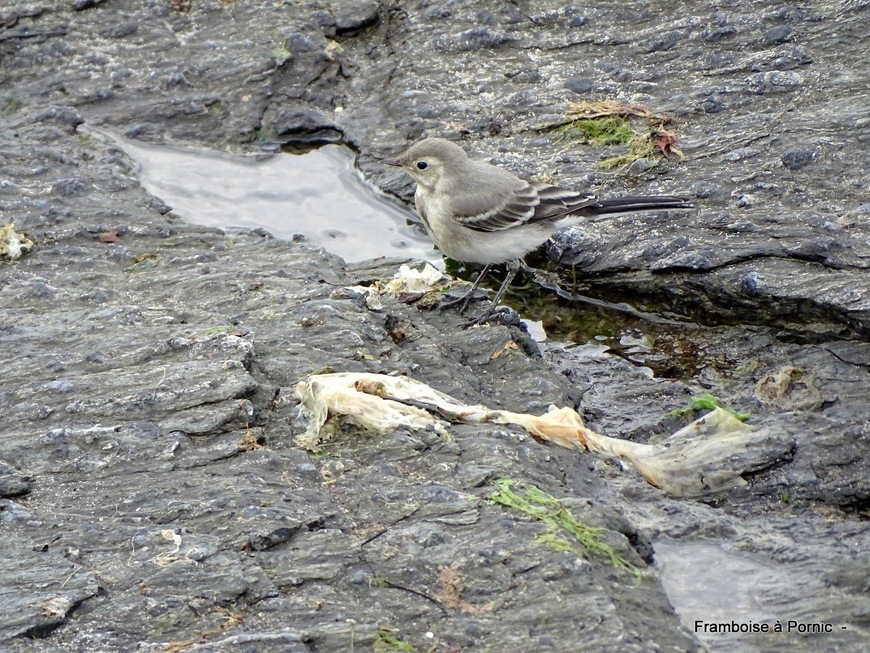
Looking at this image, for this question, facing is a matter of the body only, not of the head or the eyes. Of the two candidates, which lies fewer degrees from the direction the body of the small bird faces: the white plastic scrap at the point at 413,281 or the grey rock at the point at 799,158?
the white plastic scrap

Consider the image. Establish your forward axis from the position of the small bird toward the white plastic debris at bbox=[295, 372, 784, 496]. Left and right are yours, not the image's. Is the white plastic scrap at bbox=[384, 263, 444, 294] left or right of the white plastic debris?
right

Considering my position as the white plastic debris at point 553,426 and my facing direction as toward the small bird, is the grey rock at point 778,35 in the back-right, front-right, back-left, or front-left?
front-right

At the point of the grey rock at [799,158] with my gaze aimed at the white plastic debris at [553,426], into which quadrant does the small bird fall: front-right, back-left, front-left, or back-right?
front-right

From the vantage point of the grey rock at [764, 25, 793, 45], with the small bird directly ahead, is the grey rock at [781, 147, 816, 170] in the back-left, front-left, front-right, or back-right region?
front-left

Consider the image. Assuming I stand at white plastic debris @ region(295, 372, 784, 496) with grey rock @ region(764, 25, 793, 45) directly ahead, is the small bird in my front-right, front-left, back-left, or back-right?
front-left

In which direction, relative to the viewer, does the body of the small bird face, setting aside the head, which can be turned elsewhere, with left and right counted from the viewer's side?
facing to the left of the viewer

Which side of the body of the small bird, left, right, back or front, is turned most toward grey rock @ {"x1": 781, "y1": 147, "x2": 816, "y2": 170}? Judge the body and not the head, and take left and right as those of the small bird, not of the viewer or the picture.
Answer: back

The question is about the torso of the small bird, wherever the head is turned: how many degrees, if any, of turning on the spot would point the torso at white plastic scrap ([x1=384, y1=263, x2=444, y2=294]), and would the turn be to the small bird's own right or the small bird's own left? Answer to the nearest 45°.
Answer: approximately 45° to the small bird's own left

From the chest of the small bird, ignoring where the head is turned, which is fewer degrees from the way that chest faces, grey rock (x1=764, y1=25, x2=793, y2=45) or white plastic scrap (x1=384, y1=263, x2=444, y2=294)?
the white plastic scrap

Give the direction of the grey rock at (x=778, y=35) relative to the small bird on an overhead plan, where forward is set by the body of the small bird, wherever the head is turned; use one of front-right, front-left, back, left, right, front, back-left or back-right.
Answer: back-right
